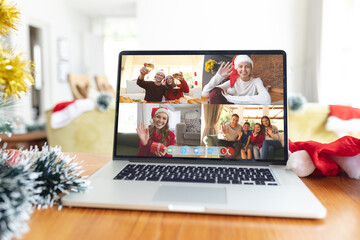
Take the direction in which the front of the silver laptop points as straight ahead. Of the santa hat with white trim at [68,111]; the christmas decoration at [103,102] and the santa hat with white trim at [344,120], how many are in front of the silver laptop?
0

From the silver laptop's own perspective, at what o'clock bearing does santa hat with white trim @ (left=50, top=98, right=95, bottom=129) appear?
The santa hat with white trim is roughly at 5 o'clock from the silver laptop.

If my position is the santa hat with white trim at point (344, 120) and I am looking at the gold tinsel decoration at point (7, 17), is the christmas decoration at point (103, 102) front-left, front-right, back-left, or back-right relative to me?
front-right

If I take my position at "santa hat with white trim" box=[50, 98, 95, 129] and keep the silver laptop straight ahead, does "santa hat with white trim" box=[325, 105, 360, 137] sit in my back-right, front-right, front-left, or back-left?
front-left

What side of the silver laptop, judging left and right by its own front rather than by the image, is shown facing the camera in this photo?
front
